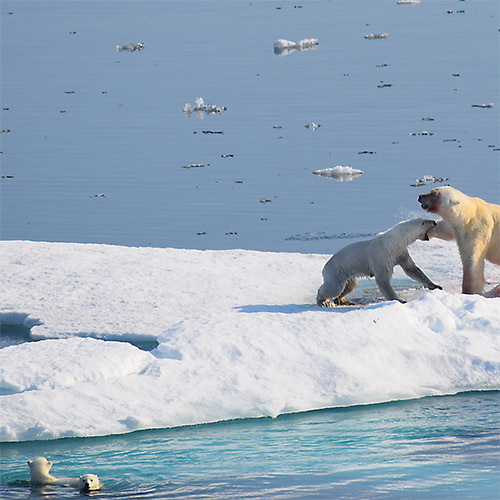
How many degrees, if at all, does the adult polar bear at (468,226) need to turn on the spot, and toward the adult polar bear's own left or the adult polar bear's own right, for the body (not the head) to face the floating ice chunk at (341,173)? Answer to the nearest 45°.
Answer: approximately 90° to the adult polar bear's own right

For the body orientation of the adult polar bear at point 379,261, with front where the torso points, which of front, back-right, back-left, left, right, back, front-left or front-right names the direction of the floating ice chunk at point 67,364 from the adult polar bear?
back-right

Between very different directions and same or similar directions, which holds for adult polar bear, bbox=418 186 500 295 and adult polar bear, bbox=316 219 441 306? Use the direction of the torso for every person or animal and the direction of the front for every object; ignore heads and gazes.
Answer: very different directions

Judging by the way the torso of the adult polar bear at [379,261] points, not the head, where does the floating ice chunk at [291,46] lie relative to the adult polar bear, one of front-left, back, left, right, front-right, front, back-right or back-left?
left

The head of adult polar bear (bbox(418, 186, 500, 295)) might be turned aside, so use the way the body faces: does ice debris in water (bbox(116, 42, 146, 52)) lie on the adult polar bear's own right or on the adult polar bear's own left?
on the adult polar bear's own right

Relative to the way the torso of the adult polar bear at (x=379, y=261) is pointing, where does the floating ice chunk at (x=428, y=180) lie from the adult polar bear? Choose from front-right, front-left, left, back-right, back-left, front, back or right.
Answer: left

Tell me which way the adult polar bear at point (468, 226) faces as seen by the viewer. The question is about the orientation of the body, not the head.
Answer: to the viewer's left

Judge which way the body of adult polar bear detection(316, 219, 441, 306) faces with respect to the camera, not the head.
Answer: to the viewer's right

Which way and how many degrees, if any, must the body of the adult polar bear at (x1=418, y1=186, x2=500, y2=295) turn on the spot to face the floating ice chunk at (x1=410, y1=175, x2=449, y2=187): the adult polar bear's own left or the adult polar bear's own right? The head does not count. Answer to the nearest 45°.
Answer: approximately 90° to the adult polar bear's own right

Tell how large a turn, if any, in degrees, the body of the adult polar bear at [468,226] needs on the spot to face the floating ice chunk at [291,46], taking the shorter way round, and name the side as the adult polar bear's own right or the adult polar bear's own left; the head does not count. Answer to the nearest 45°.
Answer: approximately 90° to the adult polar bear's own right

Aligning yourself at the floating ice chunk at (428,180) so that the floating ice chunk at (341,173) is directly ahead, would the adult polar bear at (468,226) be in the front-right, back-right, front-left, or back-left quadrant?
back-left

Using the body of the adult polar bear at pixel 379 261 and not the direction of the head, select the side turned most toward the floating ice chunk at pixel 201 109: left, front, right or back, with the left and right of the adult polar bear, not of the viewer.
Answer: left

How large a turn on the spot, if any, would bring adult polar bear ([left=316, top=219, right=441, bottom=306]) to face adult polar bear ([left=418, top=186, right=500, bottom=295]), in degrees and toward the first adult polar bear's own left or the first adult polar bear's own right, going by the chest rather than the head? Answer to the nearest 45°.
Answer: approximately 45° to the first adult polar bear's own left

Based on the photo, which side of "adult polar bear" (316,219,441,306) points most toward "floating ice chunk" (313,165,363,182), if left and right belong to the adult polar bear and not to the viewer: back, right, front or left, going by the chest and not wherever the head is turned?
left

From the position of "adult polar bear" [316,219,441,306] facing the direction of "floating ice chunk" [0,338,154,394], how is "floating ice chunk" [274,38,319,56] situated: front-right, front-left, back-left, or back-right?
back-right
